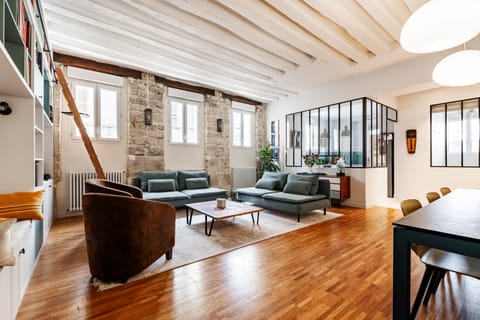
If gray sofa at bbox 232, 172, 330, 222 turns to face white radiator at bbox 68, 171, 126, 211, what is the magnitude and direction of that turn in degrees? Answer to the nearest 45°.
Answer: approximately 45° to its right

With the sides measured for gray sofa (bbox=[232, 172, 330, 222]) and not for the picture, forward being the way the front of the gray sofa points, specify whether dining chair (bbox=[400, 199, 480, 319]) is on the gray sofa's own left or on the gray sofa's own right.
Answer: on the gray sofa's own left

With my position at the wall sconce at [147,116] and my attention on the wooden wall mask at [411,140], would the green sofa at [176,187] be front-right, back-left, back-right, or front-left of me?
front-right

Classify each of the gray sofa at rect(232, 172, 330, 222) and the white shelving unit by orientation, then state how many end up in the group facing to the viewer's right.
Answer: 1

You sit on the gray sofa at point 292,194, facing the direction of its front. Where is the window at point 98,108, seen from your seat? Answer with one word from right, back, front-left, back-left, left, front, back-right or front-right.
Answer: front-right

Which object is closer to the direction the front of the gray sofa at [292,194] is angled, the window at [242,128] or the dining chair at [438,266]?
the dining chair

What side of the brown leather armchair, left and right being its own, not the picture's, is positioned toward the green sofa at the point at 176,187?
front

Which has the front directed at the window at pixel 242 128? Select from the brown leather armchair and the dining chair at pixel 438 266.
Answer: the brown leather armchair

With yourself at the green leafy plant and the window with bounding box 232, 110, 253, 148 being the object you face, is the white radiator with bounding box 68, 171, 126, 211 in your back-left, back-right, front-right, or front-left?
front-left

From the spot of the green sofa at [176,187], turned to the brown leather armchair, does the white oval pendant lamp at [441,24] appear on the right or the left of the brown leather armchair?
left

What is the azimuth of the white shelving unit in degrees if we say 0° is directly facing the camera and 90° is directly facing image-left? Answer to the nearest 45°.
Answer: approximately 270°

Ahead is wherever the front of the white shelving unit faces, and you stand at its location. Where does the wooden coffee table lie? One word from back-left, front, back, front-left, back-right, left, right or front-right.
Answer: front

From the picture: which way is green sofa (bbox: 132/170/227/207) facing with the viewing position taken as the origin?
facing the viewer and to the right of the viewer

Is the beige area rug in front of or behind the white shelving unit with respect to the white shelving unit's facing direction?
in front

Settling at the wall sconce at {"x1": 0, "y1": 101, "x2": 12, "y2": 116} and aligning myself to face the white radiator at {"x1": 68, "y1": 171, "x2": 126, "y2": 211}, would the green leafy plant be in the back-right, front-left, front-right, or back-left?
front-right

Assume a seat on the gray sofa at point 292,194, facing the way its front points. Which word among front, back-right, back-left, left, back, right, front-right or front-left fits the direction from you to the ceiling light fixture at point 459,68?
left

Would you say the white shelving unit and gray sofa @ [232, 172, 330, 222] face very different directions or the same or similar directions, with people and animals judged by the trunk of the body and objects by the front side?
very different directions
